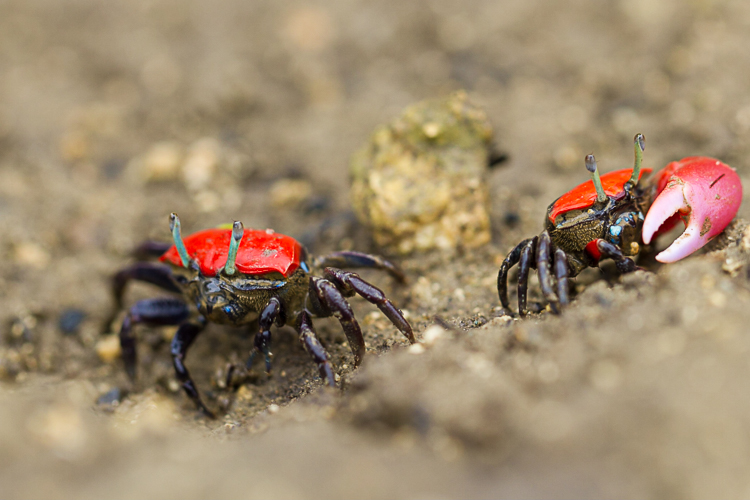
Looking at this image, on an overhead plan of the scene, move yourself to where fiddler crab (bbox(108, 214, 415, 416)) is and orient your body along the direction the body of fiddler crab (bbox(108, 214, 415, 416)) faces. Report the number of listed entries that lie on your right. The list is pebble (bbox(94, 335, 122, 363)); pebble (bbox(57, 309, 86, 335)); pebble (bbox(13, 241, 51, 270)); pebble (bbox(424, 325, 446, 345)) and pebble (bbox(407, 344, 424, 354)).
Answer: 3

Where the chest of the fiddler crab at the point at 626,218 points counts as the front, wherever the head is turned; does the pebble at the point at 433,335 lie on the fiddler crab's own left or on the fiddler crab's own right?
on the fiddler crab's own right

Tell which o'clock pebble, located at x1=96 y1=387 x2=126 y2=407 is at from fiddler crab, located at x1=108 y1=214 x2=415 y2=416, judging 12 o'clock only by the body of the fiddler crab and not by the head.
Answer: The pebble is roughly at 2 o'clock from the fiddler crab.

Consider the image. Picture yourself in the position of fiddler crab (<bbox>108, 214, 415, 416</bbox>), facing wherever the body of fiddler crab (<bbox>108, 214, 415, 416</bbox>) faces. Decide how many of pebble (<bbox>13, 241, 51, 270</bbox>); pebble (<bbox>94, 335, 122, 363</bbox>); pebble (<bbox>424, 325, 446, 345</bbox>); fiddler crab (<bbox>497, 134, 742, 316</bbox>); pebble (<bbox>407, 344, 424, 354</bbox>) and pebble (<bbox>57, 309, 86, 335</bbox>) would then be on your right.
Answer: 3

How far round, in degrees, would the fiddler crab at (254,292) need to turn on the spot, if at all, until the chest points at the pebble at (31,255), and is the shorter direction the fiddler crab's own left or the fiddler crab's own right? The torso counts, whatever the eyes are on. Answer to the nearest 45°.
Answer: approximately 90° to the fiddler crab's own right
